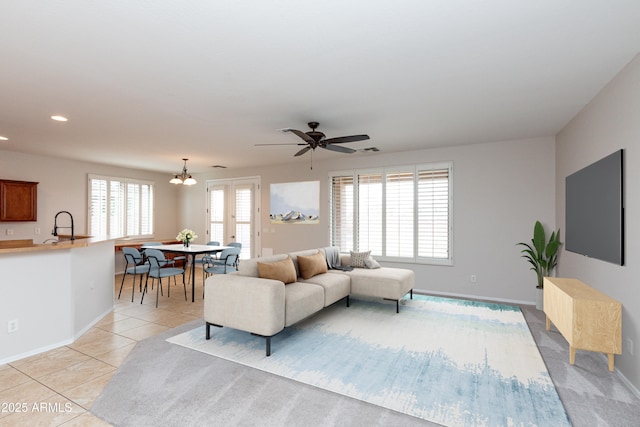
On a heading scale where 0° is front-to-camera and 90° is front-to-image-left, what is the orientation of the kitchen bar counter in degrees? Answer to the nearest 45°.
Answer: approximately 315°

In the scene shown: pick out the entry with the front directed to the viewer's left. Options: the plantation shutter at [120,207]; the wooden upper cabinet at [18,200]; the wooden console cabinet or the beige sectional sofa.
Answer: the wooden console cabinet

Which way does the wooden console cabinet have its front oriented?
to the viewer's left

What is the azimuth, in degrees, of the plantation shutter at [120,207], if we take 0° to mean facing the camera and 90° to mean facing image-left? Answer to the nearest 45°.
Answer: approximately 315°

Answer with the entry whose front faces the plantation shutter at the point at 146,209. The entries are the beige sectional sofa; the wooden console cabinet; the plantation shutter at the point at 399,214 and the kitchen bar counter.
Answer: the wooden console cabinet

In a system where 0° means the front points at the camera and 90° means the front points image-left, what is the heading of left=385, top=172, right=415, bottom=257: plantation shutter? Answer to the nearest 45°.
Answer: approximately 0°

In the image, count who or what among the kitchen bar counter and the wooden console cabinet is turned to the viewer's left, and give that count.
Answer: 1
